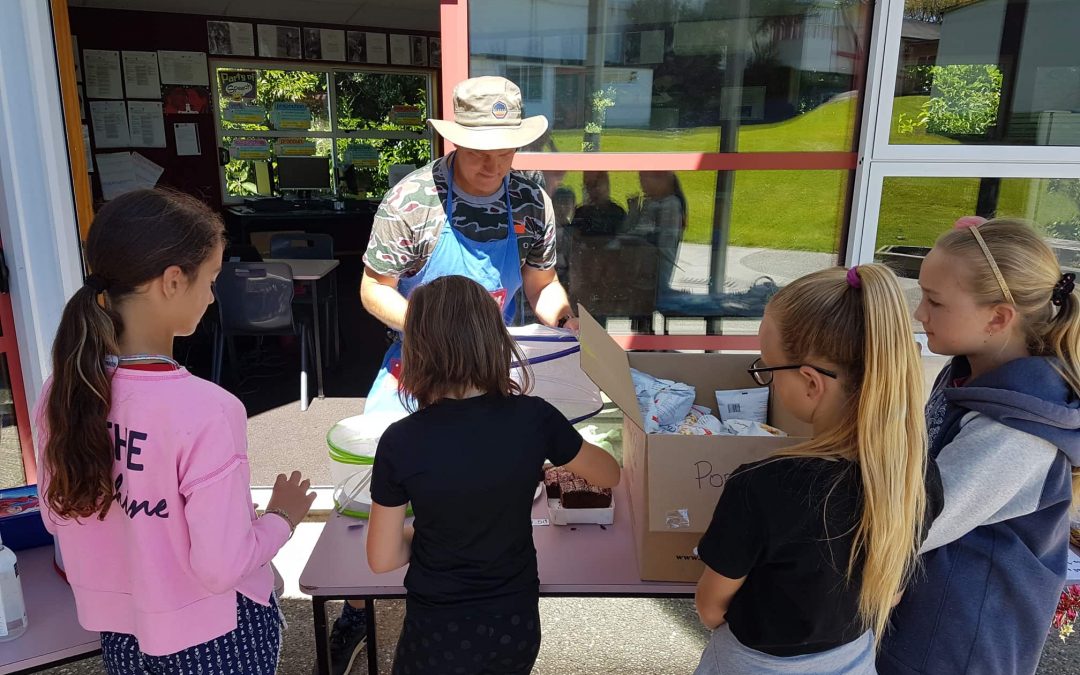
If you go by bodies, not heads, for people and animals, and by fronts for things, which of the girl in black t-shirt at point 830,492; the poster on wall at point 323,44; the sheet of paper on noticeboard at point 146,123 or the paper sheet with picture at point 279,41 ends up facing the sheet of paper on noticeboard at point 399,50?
the girl in black t-shirt

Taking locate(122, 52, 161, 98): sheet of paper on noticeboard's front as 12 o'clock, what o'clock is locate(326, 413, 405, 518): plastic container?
The plastic container is roughly at 12 o'clock from the sheet of paper on noticeboard.

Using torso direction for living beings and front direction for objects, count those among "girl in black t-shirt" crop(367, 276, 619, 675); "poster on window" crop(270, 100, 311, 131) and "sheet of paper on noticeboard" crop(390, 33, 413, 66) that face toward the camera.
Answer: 2

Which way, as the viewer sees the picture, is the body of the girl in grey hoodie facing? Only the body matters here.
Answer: to the viewer's left

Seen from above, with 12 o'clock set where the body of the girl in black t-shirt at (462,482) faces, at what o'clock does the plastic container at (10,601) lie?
The plastic container is roughly at 9 o'clock from the girl in black t-shirt.

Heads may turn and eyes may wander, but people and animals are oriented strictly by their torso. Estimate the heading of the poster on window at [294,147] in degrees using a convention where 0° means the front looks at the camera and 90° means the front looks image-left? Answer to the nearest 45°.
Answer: approximately 0°

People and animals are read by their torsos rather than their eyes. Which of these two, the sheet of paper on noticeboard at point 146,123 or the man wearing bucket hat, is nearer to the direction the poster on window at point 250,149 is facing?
the man wearing bucket hat

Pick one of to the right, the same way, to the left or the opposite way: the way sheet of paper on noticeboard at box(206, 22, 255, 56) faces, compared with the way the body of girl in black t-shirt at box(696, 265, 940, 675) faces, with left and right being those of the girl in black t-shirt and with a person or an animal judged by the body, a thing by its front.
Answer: the opposite way
